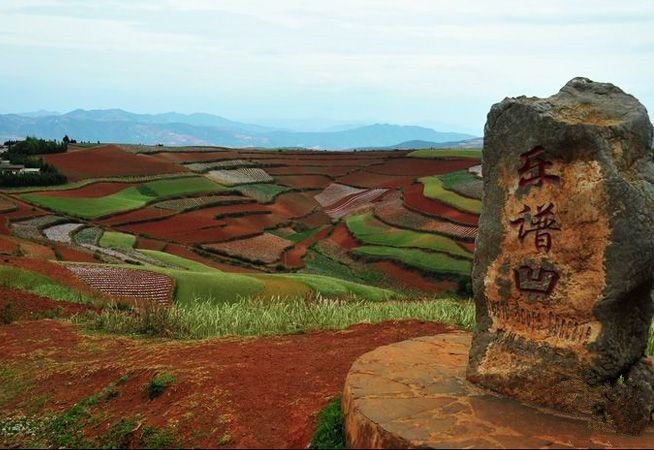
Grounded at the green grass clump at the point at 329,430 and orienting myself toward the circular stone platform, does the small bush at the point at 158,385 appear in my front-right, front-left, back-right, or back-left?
back-left

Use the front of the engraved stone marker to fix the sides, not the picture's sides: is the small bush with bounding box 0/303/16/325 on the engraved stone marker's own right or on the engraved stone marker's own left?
on the engraved stone marker's own right

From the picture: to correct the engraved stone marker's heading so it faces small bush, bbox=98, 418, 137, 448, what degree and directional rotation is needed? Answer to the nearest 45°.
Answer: approximately 45° to its right

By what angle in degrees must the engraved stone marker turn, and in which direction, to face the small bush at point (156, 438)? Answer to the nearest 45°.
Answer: approximately 45° to its right

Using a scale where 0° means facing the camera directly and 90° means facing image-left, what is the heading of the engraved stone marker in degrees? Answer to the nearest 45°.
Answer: approximately 45°
